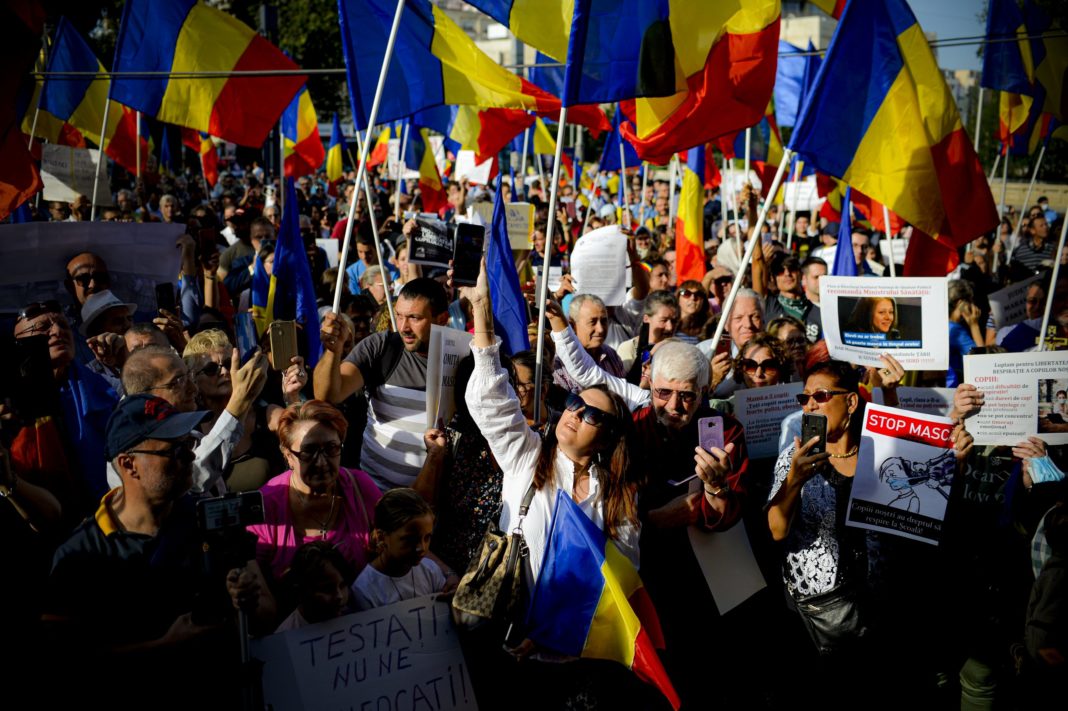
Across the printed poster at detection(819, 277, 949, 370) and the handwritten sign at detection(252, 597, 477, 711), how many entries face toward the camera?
2

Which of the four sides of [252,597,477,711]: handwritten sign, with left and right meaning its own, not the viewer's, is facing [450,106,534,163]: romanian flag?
back

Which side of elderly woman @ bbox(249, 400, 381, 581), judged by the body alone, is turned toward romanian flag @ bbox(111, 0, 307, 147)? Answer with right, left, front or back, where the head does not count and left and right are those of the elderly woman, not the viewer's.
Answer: back

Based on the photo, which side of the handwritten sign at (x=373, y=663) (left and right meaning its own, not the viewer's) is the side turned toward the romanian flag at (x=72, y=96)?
back
